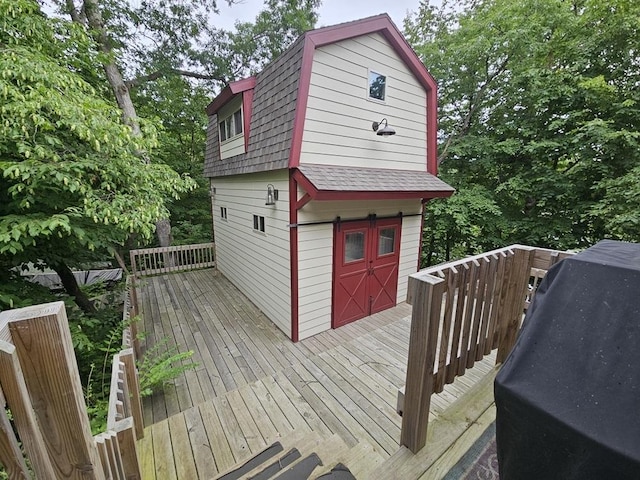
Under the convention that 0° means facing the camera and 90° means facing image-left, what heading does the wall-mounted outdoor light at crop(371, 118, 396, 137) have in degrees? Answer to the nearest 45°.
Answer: approximately 315°

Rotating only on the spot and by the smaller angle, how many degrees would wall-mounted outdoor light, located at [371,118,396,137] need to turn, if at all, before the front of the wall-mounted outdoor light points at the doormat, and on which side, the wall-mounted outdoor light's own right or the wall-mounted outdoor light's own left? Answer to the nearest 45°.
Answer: approximately 45° to the wall-mounted outdoor light's own right

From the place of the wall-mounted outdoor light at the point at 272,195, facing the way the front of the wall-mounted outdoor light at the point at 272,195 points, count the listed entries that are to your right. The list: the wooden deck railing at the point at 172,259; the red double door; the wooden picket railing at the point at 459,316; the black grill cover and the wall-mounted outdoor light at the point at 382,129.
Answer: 1

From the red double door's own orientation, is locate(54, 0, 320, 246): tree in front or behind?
behind

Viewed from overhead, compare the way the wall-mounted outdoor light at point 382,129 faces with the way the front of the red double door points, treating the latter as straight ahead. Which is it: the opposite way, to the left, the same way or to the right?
the same way

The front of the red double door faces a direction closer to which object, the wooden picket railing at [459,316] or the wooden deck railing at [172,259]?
the wooden picket railing

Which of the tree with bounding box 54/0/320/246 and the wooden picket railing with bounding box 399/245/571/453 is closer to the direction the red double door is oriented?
the wooden picket railing

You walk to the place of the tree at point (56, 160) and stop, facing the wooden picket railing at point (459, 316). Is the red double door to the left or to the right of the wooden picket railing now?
left

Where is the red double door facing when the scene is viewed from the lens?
facing the viewer and to the right of the viewer

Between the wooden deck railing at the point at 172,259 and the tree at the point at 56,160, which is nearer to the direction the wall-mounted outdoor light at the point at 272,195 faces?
the tree

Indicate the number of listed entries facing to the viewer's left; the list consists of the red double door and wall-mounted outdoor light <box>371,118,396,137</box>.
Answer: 0

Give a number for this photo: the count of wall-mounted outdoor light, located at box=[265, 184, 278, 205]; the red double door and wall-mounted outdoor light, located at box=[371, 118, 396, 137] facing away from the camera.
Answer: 0

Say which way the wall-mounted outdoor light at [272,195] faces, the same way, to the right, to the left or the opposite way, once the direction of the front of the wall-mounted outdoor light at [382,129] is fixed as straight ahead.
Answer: to the right

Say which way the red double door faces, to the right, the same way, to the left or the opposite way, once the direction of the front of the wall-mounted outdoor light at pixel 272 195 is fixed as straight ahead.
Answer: to the left

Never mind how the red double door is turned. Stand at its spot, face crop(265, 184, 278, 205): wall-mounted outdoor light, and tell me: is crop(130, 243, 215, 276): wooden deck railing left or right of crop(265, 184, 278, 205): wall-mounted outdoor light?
right

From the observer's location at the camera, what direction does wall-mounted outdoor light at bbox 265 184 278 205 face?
facing the viewer and to the left of the viewer

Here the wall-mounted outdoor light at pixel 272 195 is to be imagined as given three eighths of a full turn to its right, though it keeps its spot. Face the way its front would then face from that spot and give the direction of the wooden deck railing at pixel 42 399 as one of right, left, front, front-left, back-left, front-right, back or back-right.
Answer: back

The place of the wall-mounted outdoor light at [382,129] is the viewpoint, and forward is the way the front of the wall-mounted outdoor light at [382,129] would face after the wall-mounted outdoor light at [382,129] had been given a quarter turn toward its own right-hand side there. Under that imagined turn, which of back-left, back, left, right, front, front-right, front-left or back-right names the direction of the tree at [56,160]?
front
